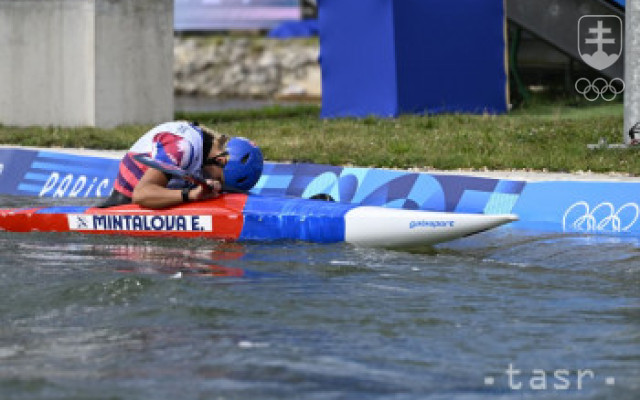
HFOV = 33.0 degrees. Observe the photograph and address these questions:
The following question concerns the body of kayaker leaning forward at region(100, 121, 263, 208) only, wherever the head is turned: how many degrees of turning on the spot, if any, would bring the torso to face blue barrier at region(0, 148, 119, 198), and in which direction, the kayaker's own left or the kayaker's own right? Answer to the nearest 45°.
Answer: approximately 90° to the kayaker's own left

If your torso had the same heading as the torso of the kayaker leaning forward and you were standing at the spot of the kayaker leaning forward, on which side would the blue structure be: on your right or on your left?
on your left

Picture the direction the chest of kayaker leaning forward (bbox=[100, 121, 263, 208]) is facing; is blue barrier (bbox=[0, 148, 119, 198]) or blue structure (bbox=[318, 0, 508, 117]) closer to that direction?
the blue structure

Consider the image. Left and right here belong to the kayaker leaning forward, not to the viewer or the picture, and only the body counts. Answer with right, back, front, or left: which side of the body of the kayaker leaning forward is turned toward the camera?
right
